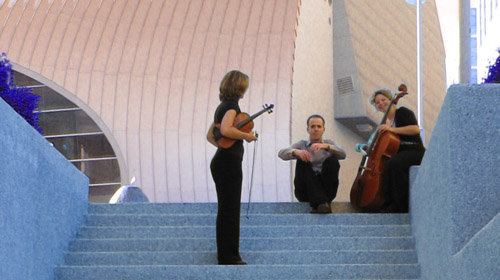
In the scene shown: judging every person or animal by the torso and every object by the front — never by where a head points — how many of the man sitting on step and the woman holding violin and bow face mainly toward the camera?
1

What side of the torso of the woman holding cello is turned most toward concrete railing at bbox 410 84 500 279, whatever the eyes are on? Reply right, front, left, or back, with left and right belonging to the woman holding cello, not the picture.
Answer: left

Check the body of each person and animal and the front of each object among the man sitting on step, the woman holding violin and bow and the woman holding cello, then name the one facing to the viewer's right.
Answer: the woman holding violin and bow

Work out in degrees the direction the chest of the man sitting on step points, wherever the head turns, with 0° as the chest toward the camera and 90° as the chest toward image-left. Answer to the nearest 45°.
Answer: approximately 0°

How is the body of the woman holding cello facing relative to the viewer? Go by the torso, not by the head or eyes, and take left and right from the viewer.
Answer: facing to the left of the viewer

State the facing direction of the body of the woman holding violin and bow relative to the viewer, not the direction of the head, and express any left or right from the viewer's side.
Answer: facing to the right of the viewer

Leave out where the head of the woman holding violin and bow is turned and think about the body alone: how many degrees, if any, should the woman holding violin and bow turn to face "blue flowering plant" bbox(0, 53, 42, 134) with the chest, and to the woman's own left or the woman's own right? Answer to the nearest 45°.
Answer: approximately 135° to the woman's own left

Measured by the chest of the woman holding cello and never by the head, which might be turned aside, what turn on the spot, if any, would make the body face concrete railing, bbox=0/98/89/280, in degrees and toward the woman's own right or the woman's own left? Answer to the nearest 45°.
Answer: approximately 45° to the woman's own left

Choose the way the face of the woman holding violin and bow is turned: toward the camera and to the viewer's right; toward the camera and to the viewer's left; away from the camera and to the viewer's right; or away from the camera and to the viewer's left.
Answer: away from the camera and to the viewer's right
